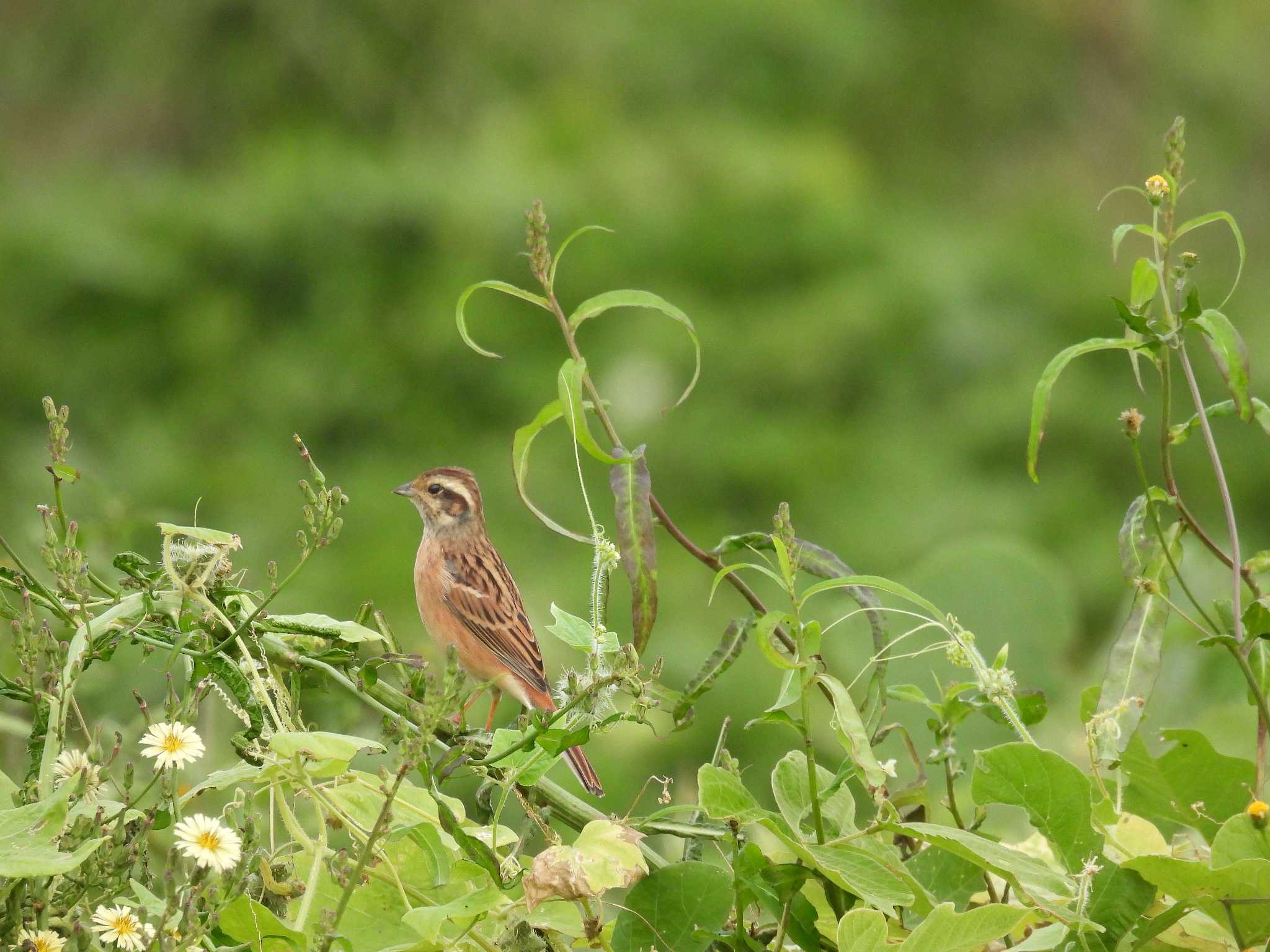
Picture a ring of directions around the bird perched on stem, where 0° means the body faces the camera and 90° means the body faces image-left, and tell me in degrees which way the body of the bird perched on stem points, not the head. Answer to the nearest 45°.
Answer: approximately 90°

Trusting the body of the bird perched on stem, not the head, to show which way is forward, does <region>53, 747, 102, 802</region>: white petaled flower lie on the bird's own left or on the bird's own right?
on the bird's own left

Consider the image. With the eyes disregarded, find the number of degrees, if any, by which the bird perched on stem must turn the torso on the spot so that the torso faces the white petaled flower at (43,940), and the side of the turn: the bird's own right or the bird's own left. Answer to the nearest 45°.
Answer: approximately 90° to the bird's own left
